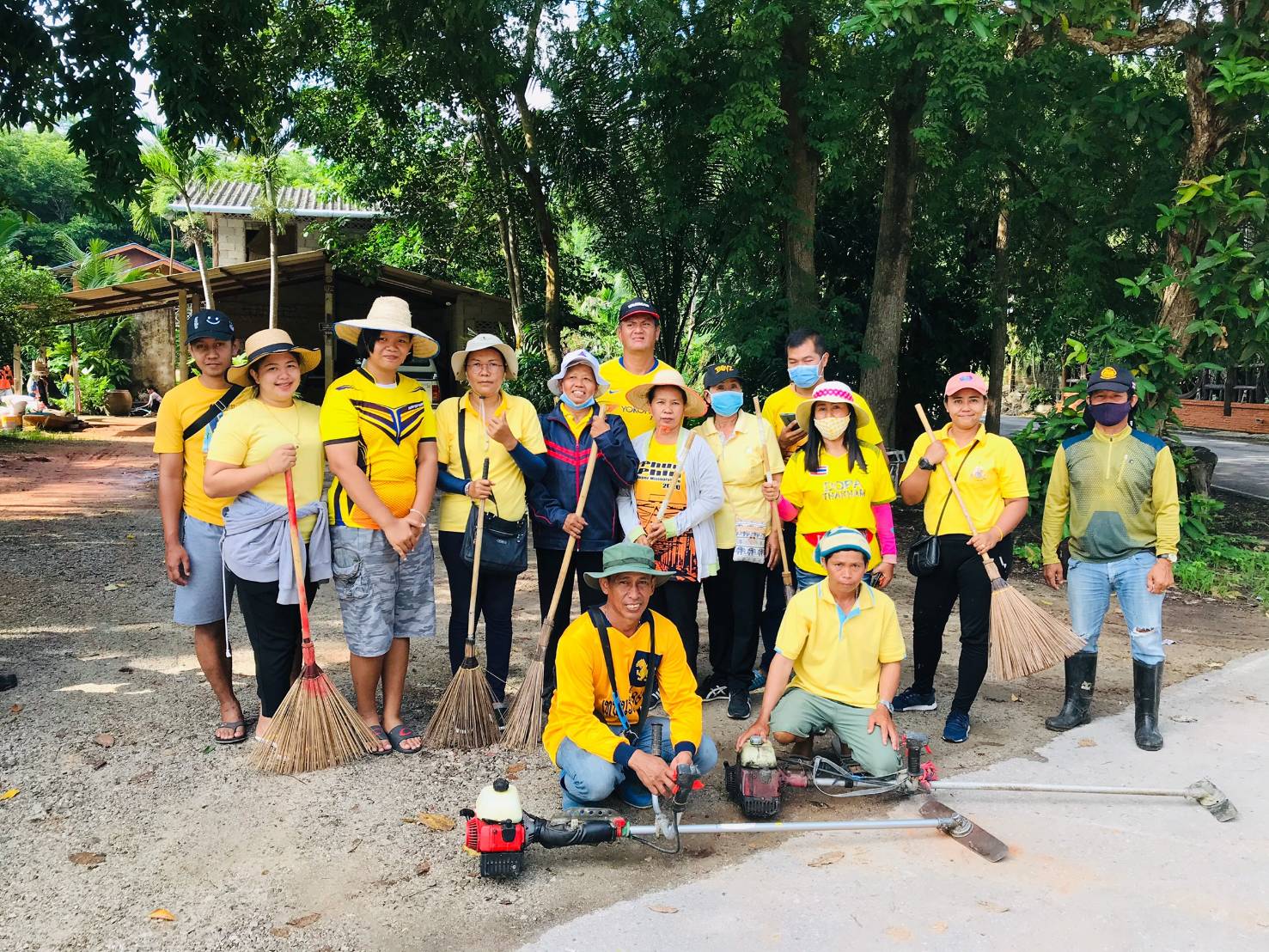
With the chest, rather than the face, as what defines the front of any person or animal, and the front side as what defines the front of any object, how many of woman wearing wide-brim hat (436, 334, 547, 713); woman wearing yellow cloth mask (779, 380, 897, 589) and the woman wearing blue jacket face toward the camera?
3

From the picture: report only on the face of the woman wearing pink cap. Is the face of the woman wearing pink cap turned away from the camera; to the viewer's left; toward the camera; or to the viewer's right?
toward the camera

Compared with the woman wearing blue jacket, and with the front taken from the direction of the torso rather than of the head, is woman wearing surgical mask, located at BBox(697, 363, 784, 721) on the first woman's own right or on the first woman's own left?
on the first woman's own left

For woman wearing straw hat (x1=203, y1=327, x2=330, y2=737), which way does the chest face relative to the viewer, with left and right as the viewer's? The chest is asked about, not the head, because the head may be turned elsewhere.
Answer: facing the viewer and to the right of the viewer

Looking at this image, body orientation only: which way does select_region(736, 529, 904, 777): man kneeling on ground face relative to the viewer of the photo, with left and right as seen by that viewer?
facing the viewer

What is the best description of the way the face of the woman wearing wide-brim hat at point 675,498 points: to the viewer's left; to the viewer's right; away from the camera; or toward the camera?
toward the camera

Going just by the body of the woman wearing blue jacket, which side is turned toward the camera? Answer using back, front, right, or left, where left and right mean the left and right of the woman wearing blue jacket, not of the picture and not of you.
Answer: front

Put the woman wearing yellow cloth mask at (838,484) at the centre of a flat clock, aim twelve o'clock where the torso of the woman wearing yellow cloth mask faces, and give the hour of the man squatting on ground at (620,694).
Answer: The man squatting on ground is roughly at 1 o'clock from the woman wearing yellow cloth mask.

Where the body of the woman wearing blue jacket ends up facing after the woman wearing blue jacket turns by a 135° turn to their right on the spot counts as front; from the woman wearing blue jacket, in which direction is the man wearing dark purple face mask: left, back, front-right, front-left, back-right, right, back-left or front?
back-right

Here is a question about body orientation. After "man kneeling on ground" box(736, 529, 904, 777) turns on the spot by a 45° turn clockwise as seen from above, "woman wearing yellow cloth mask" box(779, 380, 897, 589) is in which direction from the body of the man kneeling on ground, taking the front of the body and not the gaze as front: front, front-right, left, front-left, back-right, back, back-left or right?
back-right

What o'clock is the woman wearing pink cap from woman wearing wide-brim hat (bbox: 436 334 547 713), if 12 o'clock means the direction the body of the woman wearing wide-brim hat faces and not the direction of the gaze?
The woman wearing pink cap is roughly at 9 o'clock from the woman wearing wide-brim hat.

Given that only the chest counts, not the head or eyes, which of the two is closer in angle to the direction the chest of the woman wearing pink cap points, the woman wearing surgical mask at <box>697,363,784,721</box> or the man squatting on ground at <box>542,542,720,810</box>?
the man squatting on ground
